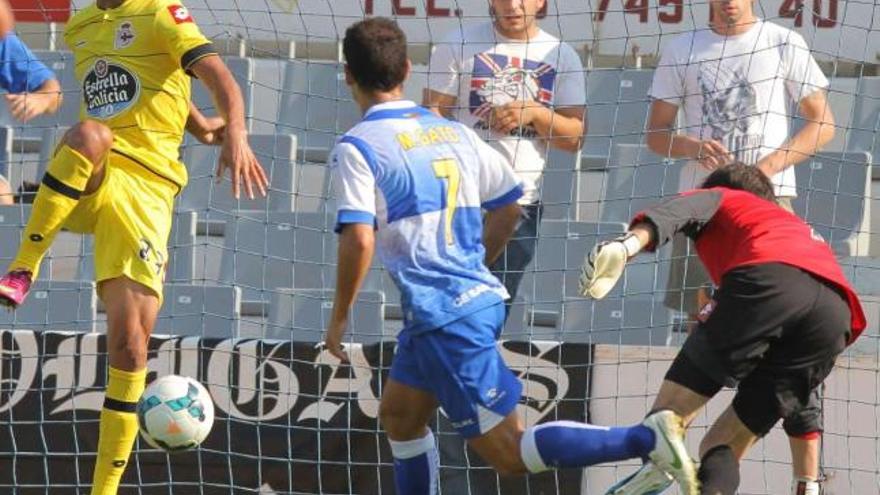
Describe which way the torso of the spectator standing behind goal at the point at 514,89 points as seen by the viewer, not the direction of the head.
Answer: toward the camera

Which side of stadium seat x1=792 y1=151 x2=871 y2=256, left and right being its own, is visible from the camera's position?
front

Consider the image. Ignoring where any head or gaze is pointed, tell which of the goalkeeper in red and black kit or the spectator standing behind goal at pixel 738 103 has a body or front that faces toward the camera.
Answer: the spectator standing behind goal

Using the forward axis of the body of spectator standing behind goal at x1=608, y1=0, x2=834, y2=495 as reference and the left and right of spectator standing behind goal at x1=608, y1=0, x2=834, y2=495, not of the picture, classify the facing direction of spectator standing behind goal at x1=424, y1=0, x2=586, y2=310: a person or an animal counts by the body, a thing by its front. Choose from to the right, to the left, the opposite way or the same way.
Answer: the same way

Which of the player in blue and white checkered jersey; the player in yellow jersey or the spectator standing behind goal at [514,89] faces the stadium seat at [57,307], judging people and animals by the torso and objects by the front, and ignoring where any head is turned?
the player in blue and white checkered jersey

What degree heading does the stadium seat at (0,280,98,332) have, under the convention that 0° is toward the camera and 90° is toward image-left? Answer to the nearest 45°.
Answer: approximately 0°

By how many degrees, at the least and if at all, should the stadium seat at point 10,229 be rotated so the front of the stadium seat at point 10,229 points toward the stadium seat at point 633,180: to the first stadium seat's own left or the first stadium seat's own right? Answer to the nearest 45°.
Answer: approximately 90° to the first stadium seat's own left

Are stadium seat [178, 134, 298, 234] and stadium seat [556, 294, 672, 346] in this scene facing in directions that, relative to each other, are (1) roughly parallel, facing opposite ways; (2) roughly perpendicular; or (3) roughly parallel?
roughly parallel

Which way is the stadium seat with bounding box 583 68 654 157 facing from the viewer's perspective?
toward the camera

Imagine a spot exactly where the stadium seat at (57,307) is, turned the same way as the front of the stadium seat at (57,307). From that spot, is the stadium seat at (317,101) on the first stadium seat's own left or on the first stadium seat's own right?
on the first stadium seat's own left

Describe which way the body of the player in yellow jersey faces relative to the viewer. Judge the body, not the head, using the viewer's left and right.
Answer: facing the viewer and to the left of the viewer

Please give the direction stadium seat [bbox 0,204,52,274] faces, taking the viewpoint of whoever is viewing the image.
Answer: facing the viewer

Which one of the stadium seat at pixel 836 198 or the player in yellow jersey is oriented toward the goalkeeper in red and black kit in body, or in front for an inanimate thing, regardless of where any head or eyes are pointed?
the stadium seat

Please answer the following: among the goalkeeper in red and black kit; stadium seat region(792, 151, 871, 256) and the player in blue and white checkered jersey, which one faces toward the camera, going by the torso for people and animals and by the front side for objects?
the stadium seat

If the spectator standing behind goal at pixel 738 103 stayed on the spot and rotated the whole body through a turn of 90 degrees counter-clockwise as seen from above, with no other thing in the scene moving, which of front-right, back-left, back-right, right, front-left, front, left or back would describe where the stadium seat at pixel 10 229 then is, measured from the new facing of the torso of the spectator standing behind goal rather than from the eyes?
back
